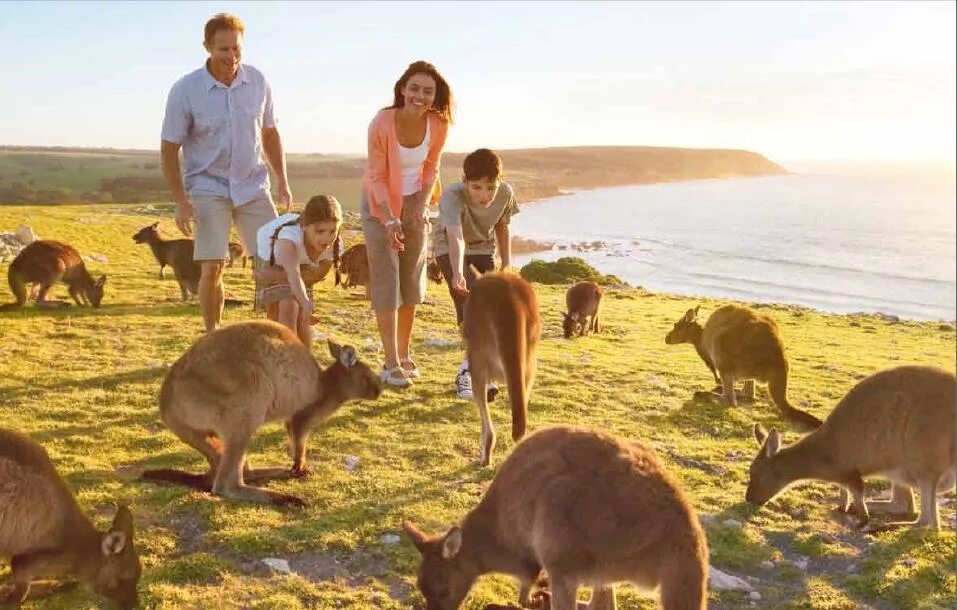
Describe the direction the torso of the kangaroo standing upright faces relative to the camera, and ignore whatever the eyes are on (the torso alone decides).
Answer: away from the camera

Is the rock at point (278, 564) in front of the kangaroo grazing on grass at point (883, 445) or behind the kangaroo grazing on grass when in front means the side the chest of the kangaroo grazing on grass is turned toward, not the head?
in front

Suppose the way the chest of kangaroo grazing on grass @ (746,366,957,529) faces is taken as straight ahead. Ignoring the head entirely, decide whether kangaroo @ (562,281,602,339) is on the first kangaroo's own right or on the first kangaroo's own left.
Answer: on the first kangaroo's own right

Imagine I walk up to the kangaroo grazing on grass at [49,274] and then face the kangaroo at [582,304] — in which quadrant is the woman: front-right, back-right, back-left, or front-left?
front-right

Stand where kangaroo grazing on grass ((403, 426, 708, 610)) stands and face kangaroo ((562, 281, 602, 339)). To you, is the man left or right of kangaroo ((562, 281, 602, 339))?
left

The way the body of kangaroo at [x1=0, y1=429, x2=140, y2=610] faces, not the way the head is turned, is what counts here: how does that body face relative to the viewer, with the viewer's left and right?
facing to the right of the viewer

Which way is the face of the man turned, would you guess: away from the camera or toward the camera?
toward the camera

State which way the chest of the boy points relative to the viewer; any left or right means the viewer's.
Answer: facing the viewer

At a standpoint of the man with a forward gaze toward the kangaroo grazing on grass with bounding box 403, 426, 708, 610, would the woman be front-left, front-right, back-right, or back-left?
front-left

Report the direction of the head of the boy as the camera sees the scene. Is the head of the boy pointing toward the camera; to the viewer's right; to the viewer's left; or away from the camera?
toward the camera

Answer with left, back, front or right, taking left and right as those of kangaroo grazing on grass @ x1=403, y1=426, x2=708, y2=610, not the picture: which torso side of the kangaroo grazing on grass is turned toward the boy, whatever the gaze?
right

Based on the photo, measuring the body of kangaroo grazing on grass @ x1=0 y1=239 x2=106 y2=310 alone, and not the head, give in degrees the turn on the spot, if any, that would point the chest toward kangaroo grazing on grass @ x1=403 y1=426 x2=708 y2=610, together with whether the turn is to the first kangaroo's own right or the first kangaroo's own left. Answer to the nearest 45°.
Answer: approximately 90° to the first kangaroo's own right

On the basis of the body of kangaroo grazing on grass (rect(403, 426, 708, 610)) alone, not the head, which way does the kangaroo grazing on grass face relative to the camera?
to the viewer's left

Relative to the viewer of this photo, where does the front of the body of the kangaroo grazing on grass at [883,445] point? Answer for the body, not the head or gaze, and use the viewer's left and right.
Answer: facing to the left of the viewer

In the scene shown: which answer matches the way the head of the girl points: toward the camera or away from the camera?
toward the camera

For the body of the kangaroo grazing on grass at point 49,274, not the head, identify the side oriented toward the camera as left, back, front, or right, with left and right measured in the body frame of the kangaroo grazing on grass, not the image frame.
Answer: right

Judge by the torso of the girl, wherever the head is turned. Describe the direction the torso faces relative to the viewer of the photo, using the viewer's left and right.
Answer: facing the viewer and to the right of the viewer

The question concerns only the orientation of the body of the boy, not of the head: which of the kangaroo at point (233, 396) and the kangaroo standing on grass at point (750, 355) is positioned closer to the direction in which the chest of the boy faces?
the kangaroo

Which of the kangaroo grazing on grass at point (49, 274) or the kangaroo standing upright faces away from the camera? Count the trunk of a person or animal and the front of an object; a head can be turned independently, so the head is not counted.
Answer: the kangaroo standing upright

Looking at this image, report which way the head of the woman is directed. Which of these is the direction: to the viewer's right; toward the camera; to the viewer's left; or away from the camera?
toward the camera
